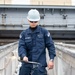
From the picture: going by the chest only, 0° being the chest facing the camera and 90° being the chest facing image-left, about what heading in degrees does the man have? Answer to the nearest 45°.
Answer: approximately 0°
